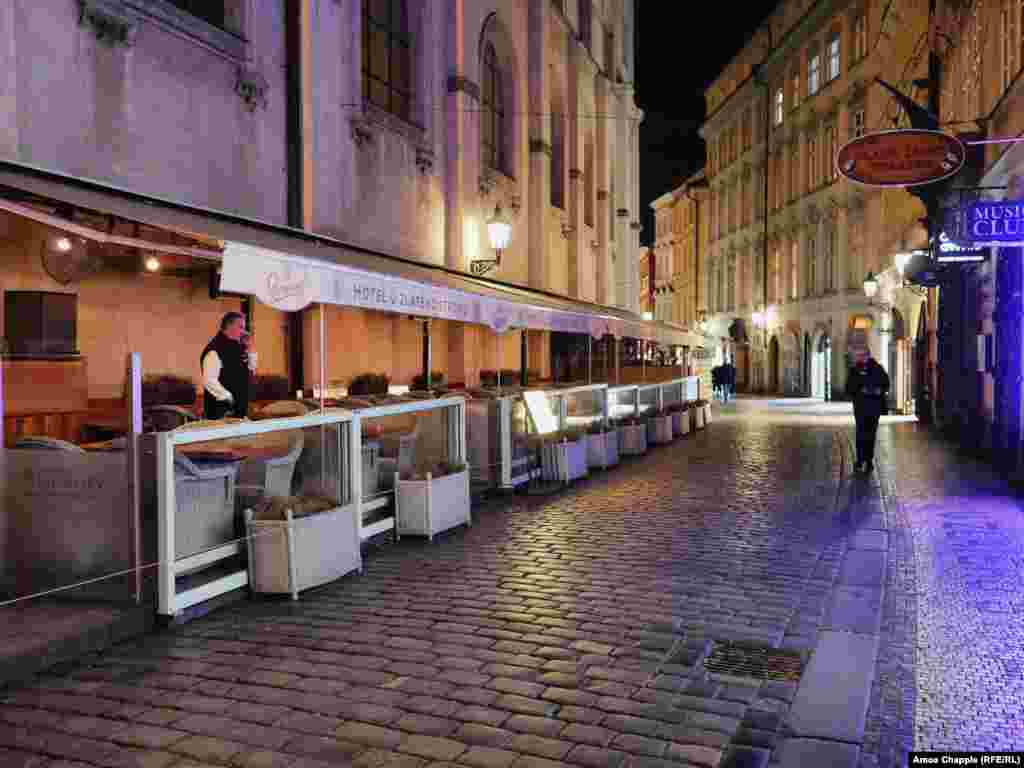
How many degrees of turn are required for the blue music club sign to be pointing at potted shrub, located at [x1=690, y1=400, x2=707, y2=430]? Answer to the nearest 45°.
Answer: approximately 135° to its right

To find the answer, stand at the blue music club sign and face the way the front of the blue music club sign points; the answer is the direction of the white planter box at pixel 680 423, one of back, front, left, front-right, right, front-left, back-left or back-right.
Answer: back-right

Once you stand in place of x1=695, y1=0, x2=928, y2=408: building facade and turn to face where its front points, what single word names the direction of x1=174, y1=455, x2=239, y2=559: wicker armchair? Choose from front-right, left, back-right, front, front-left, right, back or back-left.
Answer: front-left

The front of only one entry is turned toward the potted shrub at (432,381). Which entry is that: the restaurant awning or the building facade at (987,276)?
the building facade

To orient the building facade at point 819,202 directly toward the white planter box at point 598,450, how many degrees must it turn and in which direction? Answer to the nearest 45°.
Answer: approximately 45° to its left

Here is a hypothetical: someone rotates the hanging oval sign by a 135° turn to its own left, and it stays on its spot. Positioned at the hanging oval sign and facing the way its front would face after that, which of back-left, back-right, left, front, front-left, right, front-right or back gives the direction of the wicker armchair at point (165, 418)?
back

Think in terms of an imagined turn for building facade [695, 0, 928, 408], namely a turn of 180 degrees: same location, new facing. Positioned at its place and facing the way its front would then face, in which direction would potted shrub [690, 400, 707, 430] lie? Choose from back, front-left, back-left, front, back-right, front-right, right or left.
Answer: back-right

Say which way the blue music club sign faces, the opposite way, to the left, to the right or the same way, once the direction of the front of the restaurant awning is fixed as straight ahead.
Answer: to the right

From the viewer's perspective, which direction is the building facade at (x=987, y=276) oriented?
to the viewer's left

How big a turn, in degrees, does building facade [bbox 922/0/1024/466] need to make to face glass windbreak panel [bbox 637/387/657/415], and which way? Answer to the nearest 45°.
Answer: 0° — it already faces it

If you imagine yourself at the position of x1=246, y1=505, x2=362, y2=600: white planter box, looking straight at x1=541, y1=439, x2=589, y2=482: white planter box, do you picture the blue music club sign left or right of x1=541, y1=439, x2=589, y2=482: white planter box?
right

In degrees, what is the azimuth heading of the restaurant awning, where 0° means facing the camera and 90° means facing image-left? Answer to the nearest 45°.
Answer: approximately 315°

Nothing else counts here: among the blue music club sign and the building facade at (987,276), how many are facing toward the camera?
1

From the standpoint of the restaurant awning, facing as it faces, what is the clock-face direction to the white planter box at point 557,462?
The white planter box is roughly at 9 o'clock from the restaurant awning.

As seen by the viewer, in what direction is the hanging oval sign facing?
toward the camera

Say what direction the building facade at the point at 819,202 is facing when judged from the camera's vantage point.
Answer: facing the viewer and to the left of the viewer

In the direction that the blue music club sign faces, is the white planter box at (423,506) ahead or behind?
ahead

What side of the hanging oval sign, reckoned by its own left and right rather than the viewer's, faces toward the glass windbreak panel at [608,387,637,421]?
right
